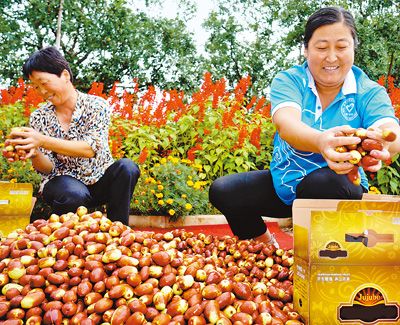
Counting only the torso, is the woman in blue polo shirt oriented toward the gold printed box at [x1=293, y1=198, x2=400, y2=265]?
yes

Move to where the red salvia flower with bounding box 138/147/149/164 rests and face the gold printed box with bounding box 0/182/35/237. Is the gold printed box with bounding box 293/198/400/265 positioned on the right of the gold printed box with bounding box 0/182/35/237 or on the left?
left

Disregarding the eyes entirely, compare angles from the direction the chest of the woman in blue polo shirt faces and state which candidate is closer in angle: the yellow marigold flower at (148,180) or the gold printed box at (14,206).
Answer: the gold printed box

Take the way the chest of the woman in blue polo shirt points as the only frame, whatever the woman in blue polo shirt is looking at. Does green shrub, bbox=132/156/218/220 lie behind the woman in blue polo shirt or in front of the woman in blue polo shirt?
behind

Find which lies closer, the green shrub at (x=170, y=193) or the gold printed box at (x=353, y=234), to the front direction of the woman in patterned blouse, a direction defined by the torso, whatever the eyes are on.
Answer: the gold printed box

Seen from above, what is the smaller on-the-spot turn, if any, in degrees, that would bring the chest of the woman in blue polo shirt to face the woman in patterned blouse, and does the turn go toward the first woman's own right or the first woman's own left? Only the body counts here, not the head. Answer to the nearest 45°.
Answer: approximately 90° to the first woman's own right
